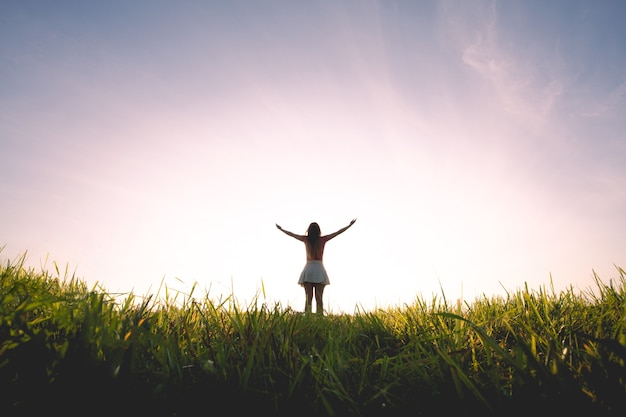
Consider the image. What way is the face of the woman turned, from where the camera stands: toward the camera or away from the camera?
away from the camera

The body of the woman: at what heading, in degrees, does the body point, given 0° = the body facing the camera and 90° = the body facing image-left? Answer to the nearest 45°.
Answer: approximately 180°
